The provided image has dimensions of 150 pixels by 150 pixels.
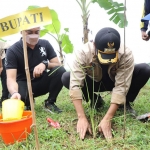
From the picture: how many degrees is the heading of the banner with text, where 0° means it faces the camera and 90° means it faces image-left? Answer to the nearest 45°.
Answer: approximately 0°

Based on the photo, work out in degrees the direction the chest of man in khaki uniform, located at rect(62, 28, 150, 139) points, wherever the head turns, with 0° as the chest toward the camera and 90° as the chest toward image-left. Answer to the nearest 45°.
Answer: approximately 0°

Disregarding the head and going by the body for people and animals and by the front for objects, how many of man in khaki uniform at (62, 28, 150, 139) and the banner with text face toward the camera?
2

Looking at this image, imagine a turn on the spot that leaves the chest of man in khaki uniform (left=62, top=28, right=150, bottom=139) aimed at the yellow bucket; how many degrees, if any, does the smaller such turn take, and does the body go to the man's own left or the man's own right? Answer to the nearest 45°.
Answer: approximately 45° to the man's own right

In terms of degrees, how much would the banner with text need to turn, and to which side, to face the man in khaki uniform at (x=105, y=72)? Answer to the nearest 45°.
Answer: approximately 135° to its left
